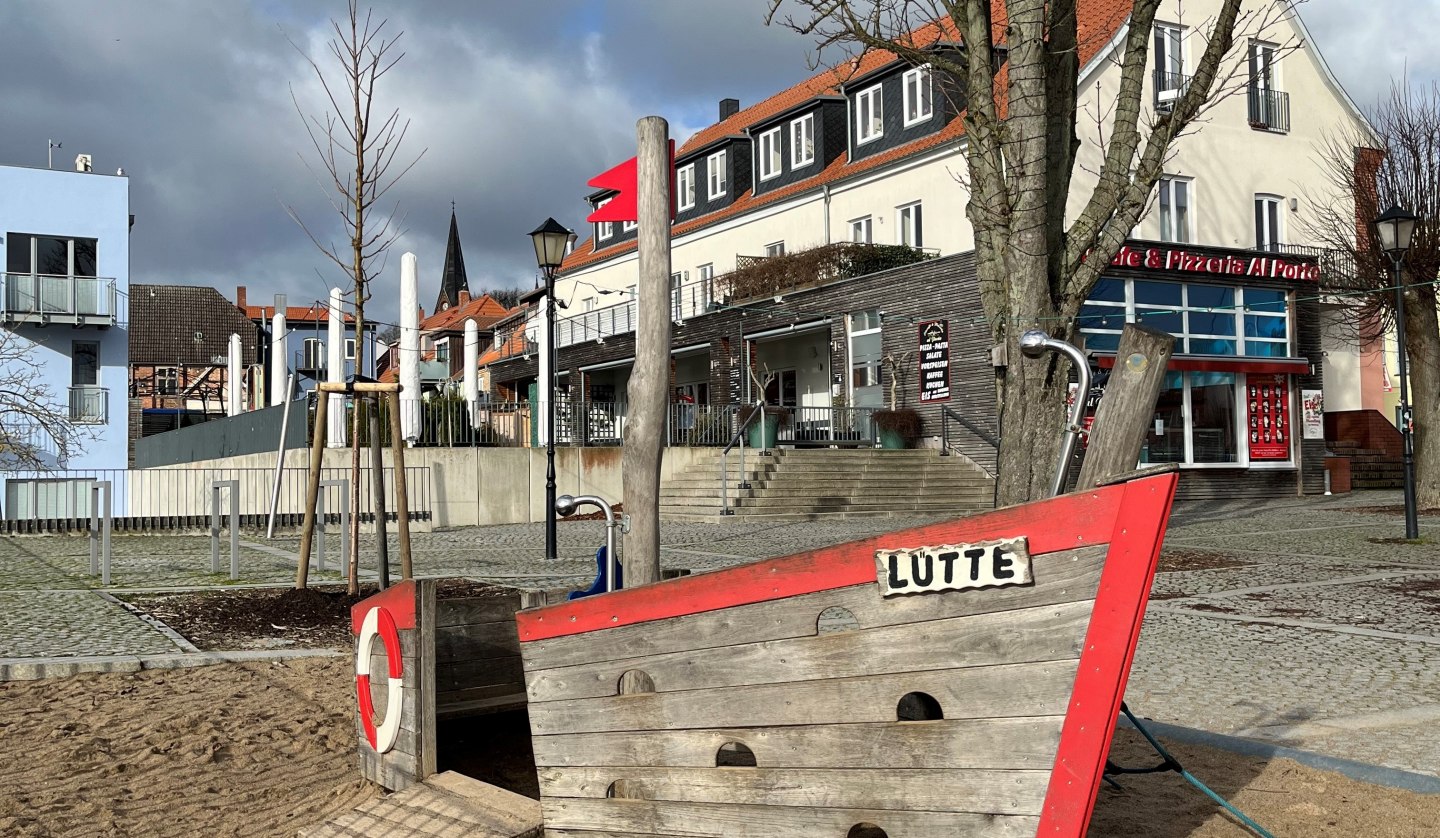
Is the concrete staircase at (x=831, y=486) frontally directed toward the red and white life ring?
yes

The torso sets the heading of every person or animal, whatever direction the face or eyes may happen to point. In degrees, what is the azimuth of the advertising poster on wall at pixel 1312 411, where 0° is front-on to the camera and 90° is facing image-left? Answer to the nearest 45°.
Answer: approximately 0°

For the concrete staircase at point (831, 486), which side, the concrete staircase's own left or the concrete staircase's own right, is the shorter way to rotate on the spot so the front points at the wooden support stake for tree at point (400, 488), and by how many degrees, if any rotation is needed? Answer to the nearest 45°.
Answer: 0° — it already faces it

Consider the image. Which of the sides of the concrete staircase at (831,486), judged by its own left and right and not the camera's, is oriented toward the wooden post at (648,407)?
front

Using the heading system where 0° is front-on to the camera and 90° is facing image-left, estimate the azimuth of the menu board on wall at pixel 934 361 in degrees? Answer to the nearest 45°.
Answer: approximately 45°

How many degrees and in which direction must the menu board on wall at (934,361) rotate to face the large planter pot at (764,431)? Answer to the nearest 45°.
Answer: approximately 45° to its right

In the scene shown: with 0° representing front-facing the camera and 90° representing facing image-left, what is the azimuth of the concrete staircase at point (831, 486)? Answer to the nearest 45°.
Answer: approximately 0°

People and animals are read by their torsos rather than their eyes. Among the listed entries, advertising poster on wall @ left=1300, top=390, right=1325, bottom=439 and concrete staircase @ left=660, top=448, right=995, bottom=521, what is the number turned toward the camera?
2

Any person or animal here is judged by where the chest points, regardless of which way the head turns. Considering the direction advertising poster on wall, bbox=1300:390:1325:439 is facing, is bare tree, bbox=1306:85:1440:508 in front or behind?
in front

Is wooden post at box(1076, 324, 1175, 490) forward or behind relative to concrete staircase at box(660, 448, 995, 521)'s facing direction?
forward

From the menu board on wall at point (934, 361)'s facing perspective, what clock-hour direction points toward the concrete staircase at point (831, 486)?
The concrete staircase is roughly at 12 o'clock from the menu board on wall.

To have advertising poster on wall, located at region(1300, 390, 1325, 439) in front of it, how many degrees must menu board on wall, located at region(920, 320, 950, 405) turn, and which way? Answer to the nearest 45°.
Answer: approximately 135° to its left

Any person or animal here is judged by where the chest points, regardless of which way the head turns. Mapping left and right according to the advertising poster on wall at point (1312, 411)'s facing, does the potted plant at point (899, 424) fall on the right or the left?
on its right
